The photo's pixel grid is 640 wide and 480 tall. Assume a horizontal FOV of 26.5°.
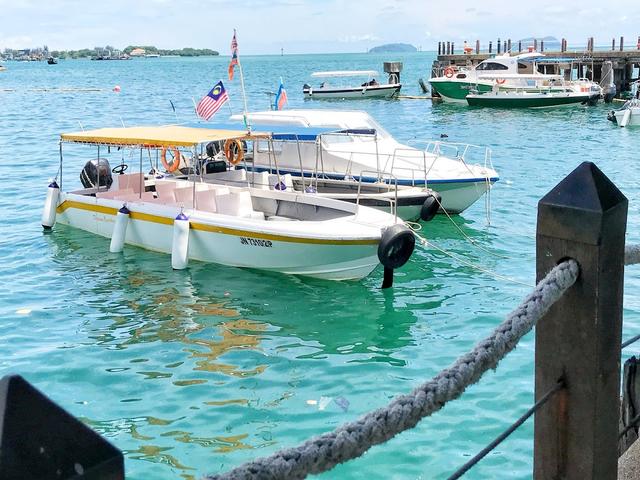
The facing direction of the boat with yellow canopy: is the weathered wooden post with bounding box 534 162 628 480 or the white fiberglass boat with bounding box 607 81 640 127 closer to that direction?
the weathered wooden post

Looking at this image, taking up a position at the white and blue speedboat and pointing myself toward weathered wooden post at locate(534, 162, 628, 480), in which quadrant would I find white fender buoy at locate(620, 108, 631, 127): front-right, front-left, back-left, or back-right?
back-left

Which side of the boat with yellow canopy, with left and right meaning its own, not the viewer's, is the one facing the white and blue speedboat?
left

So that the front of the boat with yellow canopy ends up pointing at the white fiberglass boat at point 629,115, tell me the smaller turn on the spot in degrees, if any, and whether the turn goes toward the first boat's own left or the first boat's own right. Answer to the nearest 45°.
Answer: approximately 90° to the first boat's own left

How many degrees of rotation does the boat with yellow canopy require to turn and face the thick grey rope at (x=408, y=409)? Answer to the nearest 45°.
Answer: approximately 45° to its right

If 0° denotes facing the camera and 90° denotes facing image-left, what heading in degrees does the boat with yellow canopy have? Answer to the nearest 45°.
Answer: approximately 315°

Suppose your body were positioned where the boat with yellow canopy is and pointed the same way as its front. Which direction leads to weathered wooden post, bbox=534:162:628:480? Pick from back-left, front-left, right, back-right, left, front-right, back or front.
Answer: front-right

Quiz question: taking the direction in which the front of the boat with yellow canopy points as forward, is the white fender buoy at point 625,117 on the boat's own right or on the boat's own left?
on the boat's own left

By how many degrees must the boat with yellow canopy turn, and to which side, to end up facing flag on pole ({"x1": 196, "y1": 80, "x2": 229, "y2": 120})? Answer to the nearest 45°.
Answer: approximately 135° to its left
